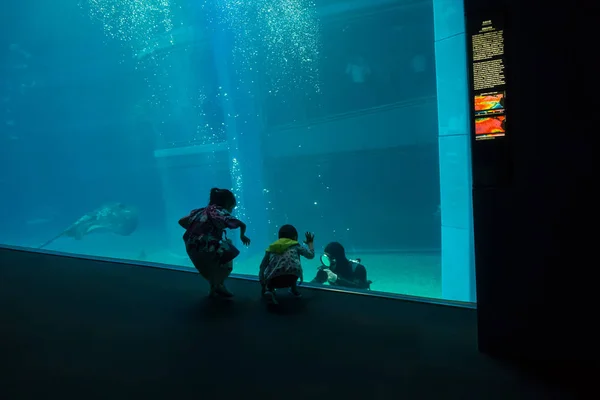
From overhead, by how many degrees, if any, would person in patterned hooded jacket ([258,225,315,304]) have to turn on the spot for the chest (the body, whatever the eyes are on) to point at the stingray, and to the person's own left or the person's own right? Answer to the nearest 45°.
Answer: approximately 90° to the person's own left

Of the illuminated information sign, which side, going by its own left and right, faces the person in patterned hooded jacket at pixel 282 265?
right

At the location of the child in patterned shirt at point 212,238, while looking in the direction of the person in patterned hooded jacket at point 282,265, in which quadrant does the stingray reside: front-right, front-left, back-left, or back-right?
back-left

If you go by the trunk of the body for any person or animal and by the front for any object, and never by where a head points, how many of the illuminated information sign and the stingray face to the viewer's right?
1

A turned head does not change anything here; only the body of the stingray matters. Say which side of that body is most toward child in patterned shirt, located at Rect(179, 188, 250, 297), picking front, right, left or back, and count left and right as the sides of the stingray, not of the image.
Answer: right

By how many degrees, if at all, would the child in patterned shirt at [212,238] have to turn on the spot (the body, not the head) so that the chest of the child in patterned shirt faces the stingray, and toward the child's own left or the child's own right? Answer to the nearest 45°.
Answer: approximately 45° to the child's own left

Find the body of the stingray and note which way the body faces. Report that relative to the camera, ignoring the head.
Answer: to the viewer's right

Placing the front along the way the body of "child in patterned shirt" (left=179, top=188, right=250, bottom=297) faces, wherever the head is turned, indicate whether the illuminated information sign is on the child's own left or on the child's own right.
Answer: on the child's own right

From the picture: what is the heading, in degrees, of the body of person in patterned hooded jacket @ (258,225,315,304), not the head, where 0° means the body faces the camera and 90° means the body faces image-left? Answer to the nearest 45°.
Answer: approximately 225°
